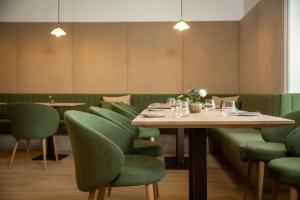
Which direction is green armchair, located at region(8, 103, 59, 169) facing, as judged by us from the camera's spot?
facing away from the viewer and to the right of the viewer

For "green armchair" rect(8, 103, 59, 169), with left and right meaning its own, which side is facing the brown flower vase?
right

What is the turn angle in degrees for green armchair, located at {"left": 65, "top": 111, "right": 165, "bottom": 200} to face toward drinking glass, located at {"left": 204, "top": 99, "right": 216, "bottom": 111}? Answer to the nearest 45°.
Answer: approximately 45° to its left

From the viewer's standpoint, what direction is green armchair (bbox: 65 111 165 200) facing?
to the viewer's right

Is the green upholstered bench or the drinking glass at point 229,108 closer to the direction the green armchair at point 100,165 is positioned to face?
the drinking glass

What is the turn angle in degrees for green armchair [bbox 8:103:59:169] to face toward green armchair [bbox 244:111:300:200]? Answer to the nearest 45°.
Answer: approximately 90° to its right
